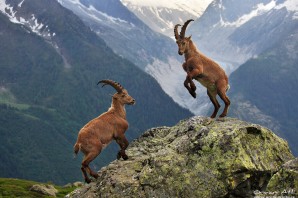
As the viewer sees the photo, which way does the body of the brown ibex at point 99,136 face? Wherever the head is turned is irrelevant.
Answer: to the viewer's right
